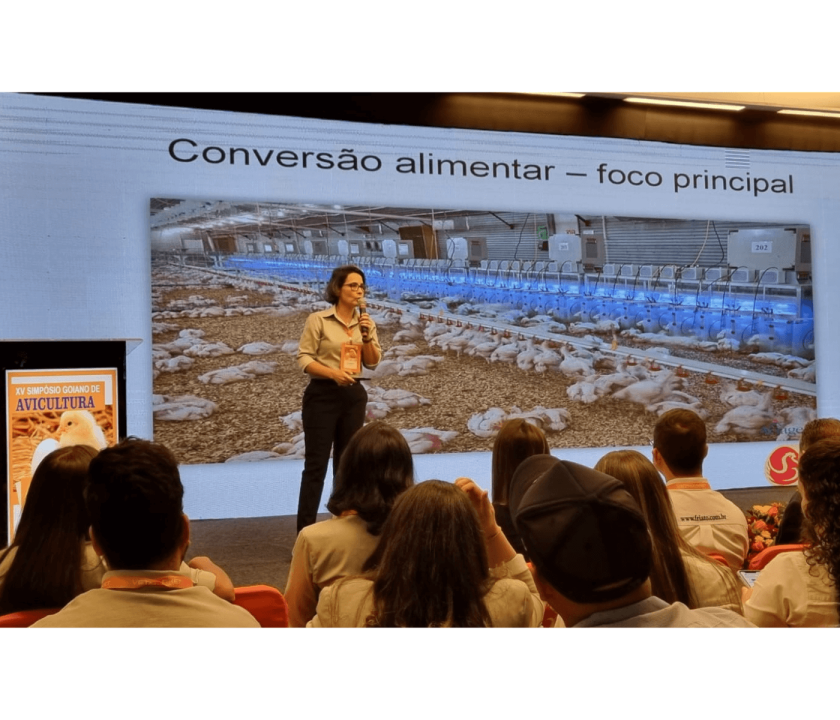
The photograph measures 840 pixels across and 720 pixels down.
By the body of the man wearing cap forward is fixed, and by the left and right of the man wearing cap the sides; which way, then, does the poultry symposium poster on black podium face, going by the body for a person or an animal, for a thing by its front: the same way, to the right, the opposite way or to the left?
the opposite way

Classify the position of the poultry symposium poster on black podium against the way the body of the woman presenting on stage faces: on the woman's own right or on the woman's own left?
on the woman's own right

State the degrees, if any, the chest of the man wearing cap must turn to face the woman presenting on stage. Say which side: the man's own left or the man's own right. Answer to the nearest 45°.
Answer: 0° — they already face them

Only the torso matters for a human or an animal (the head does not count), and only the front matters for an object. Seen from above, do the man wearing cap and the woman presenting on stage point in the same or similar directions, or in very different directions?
very different directions

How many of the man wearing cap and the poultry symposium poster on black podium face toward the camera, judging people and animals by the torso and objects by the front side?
1

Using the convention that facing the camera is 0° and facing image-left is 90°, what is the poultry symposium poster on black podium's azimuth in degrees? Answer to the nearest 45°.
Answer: approximately 0°

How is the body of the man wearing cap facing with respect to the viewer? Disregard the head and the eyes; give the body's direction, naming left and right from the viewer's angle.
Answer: facing away from the viewer and to the left of the viewer

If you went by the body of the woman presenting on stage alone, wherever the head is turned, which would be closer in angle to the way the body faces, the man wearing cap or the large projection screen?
the man wearing cap

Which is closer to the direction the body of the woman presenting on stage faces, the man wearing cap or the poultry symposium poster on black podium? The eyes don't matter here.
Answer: the man wearing cap

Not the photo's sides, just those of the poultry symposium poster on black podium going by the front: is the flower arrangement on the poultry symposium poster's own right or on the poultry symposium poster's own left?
on the poultry symposium poster's own left

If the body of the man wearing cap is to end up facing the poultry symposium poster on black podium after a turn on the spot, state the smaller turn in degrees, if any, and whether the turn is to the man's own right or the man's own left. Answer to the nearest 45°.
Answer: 0° — they already face it
